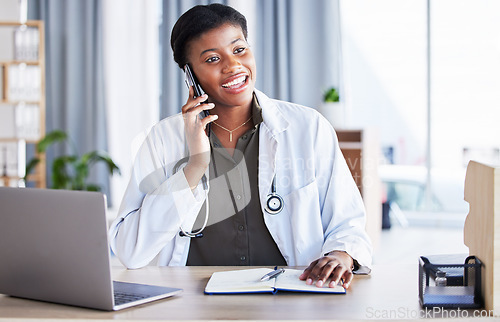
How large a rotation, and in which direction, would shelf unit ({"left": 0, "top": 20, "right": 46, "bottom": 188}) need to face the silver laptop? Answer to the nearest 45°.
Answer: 0° — it already faces it

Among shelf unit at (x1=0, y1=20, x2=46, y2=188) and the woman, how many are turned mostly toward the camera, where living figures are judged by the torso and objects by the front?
2

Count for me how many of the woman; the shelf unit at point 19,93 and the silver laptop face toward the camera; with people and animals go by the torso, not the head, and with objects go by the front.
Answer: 2

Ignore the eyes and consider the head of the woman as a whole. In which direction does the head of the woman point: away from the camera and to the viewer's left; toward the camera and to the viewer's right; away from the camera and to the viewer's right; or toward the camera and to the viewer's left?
toward the camera and to the viewer's right

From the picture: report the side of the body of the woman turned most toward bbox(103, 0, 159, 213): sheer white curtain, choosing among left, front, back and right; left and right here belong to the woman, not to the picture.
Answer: back

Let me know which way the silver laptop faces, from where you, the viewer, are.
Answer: facing away from the viewer and to the right of the viewer

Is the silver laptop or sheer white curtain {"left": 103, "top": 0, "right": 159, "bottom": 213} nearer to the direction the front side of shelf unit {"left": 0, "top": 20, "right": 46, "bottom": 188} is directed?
the silver laptop

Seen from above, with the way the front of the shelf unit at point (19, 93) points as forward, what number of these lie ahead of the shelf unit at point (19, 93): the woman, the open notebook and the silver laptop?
3

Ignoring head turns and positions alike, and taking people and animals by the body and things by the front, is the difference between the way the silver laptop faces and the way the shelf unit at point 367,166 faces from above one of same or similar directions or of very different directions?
very different directions

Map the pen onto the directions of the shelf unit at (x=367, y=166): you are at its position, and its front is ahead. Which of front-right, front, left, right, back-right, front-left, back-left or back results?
front-left

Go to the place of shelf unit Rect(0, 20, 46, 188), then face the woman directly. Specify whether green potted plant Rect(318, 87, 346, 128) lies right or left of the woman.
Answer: left

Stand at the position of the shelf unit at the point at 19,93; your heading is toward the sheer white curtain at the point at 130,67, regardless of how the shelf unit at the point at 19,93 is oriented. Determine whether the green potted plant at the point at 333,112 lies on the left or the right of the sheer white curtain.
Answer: right
